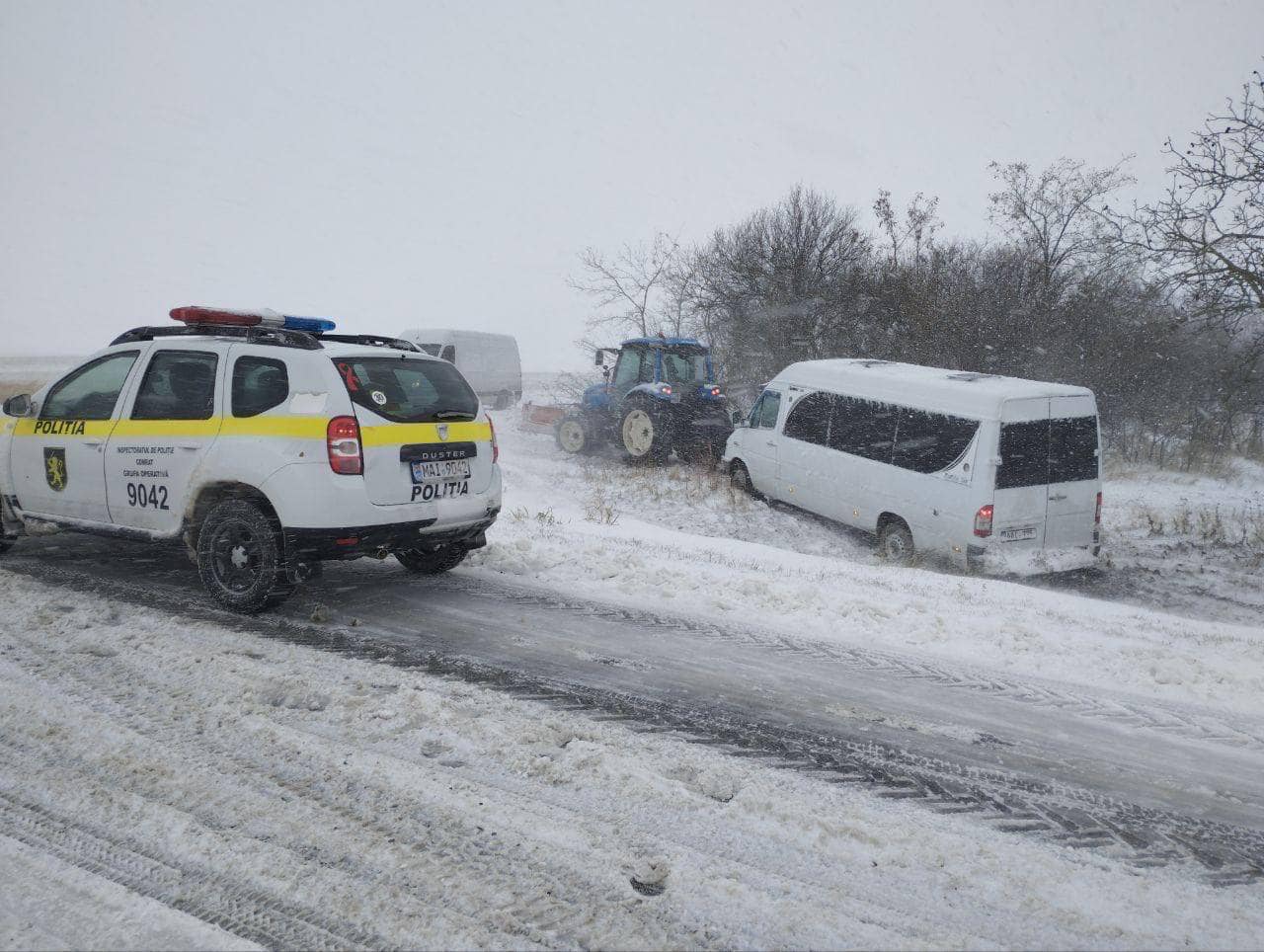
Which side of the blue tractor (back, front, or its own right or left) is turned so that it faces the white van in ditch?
back

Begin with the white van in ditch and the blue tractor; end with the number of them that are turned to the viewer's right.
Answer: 0

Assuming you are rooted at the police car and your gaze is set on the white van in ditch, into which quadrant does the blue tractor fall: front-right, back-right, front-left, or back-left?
front-left

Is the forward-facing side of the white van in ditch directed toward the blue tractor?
yes

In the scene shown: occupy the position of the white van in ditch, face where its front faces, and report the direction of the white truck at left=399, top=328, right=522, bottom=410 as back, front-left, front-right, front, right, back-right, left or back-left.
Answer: front

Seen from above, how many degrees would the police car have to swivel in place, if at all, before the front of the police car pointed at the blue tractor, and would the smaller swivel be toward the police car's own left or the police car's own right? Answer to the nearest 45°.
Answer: approximately 90° to the police car's own right

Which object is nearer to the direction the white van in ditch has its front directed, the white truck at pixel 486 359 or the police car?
the white truck

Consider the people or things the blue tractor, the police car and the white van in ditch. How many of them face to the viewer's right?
0

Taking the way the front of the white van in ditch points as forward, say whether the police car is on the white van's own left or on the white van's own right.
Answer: on the white van's own left

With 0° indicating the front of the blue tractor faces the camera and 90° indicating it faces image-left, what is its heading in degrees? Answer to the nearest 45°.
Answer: approximately 135°

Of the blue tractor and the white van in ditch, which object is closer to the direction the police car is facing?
the blue tractor

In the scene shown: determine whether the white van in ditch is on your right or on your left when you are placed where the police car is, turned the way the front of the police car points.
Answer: on your right

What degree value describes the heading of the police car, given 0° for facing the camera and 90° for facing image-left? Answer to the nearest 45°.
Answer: approximately 135°

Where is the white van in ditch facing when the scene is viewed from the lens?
facing away from the viewer and to the left of the viewer

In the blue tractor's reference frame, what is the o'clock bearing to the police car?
The police car is roughly at 8 o'clock from the blue tractor.
